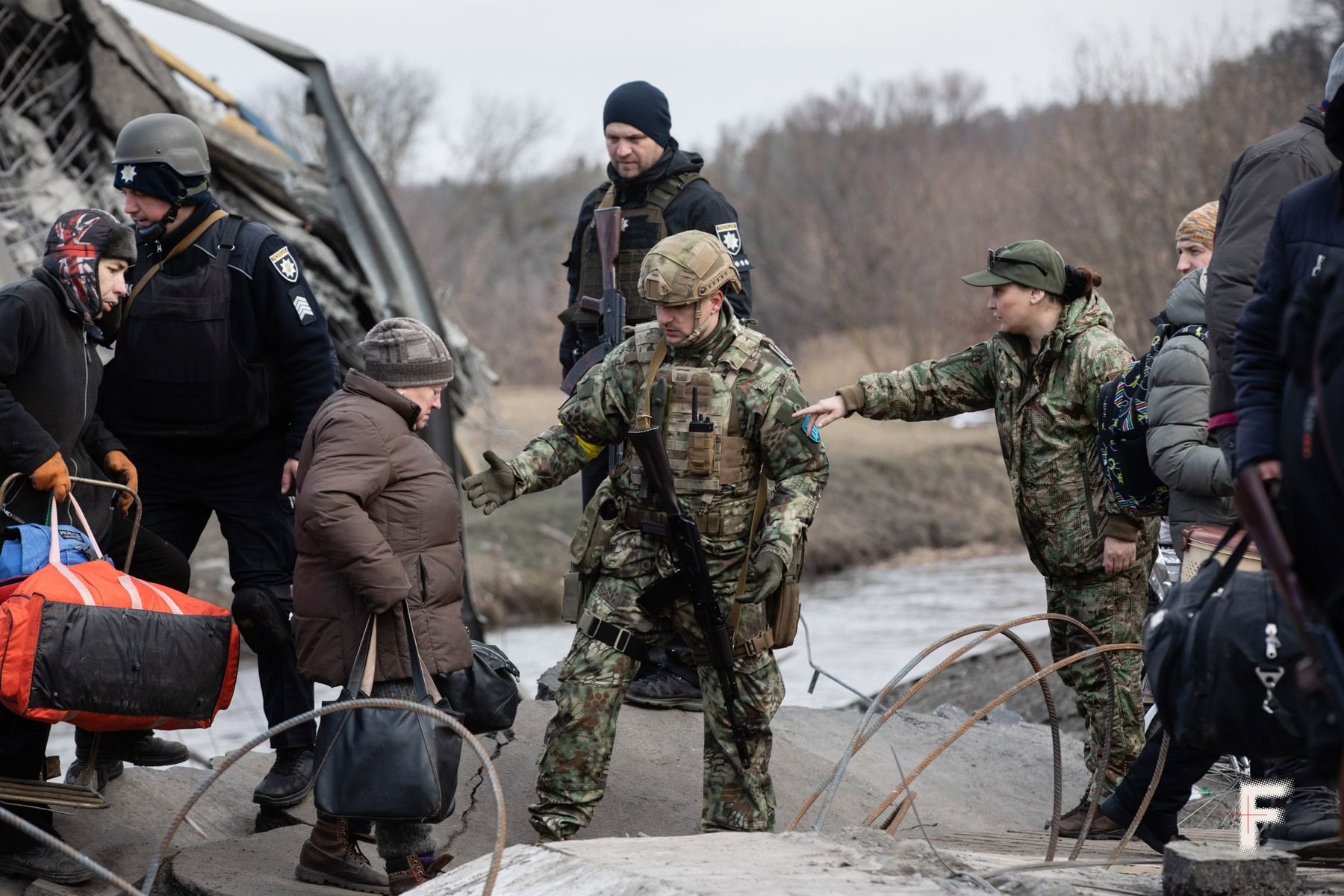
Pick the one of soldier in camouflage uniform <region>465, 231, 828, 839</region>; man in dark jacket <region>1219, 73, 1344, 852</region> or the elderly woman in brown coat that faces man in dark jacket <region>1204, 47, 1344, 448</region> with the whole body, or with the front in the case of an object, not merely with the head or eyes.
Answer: the elderly woman in brown coat

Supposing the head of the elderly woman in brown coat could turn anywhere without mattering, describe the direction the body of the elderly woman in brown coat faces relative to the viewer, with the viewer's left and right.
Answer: facing to the right of the viewer

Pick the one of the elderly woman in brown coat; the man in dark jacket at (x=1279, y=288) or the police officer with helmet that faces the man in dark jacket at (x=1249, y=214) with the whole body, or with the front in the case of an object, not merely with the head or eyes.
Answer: the elderly woman in brown coat

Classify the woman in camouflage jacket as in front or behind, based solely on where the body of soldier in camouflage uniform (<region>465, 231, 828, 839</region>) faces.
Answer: behind

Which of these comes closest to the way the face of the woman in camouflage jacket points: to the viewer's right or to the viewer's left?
to the viewer's left

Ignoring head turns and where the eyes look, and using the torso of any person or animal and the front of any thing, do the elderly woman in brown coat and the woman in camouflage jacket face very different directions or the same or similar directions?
very different directions

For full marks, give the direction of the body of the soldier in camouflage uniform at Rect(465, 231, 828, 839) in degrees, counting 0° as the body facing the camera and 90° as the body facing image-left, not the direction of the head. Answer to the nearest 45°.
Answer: approximately 45°

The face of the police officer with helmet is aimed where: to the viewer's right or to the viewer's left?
to the viewer's left

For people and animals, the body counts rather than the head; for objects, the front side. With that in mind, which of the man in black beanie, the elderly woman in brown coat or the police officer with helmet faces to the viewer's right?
the elderly woman in brown coat
